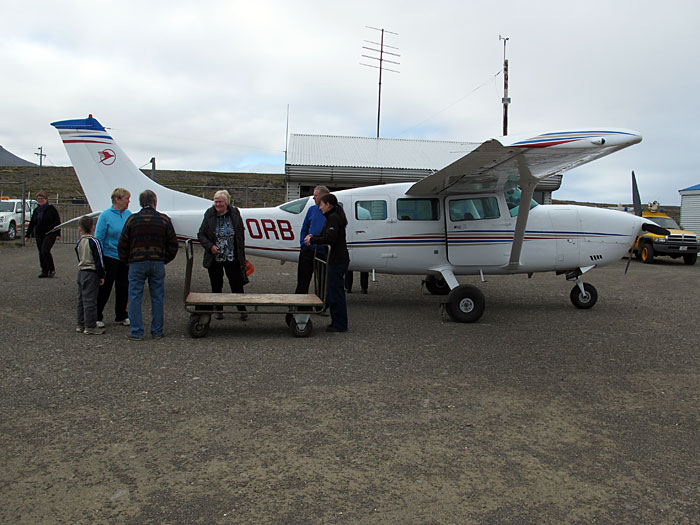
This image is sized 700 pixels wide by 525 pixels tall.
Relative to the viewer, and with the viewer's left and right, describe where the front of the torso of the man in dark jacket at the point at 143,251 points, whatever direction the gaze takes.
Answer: facing away from the viewer

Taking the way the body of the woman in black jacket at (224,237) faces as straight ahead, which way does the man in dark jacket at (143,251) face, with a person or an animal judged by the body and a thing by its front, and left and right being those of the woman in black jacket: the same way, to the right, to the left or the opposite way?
the opposite way

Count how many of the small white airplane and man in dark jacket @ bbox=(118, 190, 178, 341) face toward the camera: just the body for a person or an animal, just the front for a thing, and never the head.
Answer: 0

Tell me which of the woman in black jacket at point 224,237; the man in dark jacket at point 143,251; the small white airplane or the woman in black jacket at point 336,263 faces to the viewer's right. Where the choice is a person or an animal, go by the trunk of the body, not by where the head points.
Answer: the small white airplane

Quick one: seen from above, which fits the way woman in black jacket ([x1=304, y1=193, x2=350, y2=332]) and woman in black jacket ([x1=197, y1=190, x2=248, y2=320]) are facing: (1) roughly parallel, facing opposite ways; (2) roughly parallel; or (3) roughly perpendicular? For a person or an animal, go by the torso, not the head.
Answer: roughly perpendicular

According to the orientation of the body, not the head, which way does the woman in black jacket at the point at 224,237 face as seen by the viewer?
toward the camera

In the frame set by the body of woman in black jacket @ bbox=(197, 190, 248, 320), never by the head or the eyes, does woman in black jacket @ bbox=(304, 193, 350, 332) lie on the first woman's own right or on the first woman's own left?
on the first woman's own left

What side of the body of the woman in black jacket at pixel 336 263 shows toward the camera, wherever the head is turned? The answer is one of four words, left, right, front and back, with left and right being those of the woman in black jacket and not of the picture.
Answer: left

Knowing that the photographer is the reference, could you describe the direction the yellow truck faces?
facing the viewer and to the right of the viewer

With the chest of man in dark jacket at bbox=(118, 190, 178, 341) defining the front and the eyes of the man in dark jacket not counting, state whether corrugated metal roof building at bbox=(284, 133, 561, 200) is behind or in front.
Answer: in front

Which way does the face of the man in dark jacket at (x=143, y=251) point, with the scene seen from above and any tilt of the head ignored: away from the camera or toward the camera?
away from the camera

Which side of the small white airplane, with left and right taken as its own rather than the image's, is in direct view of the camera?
right
